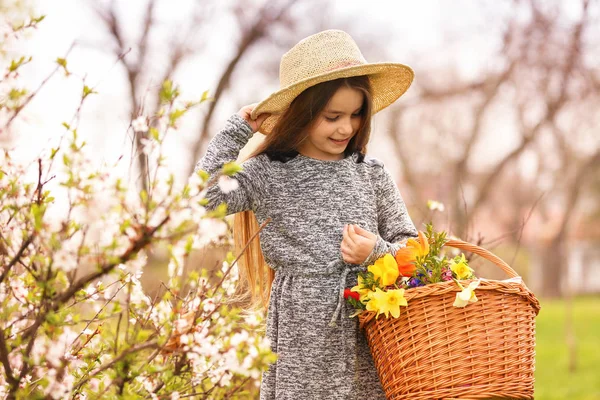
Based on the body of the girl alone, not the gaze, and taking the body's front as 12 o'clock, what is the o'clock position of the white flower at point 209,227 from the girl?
The white flower is roughly at 2 o'clock from the girl.

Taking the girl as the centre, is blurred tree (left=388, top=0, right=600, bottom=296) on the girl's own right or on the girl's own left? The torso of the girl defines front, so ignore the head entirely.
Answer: on the girl's own left

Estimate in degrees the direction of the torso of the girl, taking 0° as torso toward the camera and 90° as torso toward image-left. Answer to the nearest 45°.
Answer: approximately 315°
